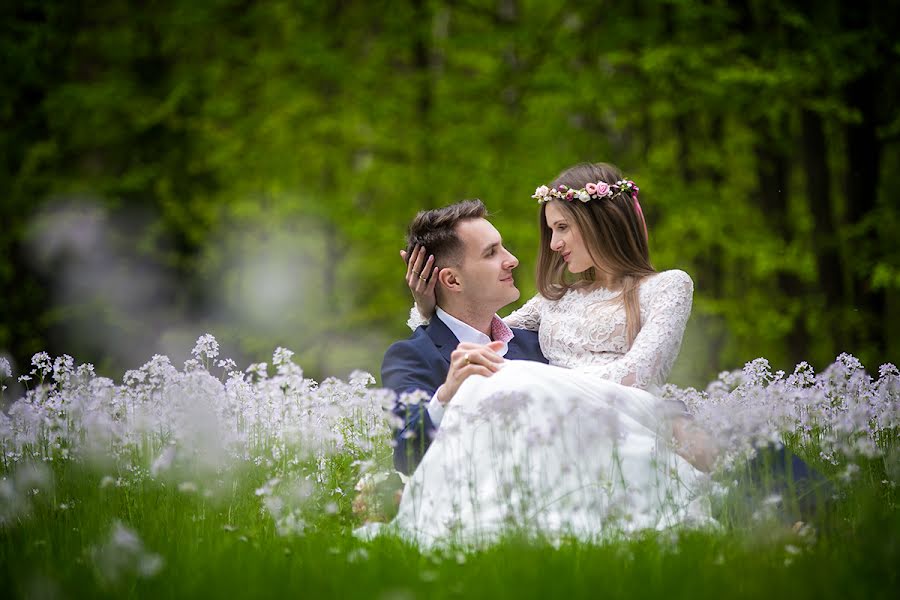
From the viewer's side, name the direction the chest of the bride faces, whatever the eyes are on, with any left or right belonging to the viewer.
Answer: facing the viewer and to the left of the viewer

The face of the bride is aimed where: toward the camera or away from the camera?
toward the camera
